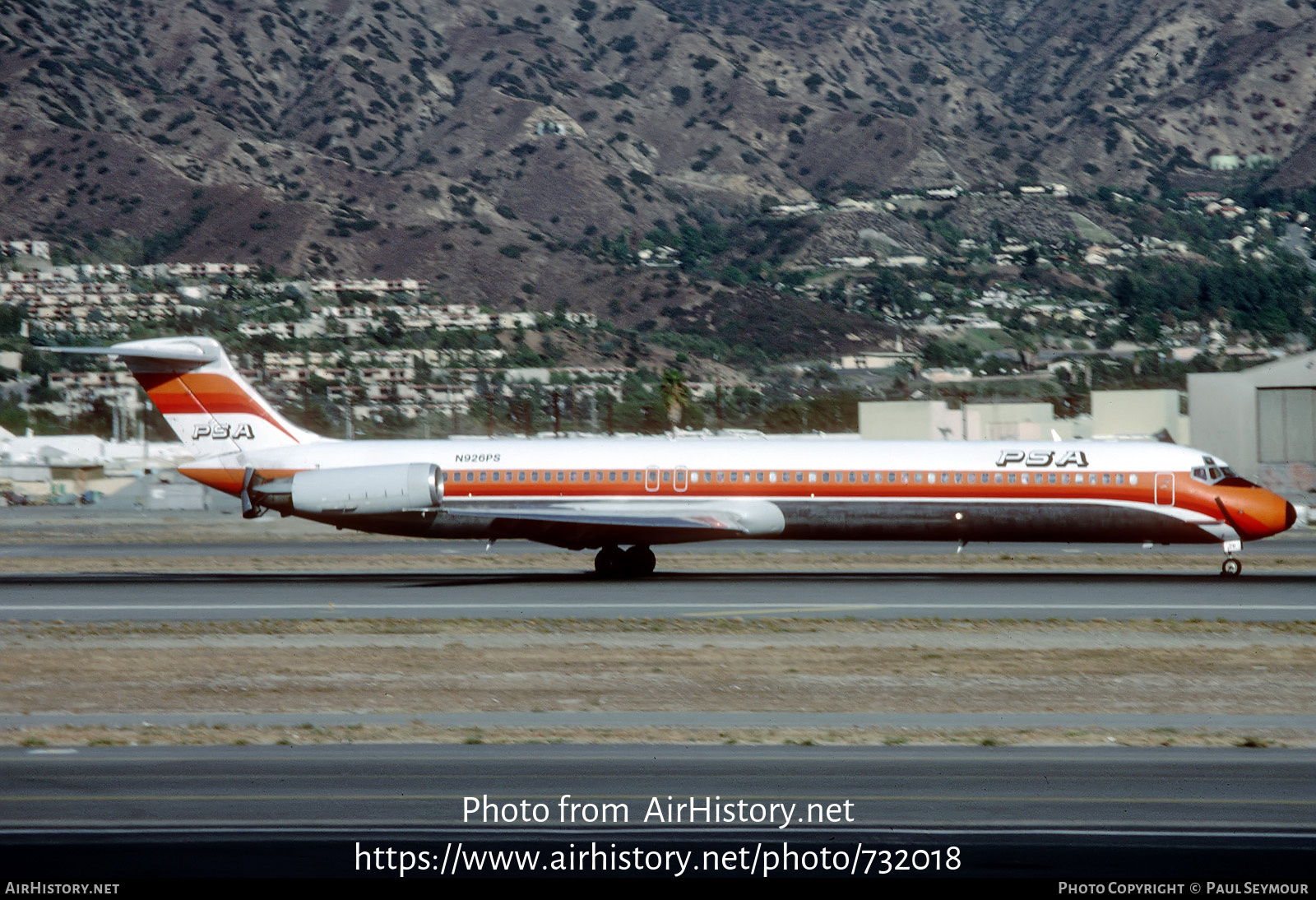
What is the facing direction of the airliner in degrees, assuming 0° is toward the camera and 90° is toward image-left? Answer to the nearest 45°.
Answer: approximately 270°
